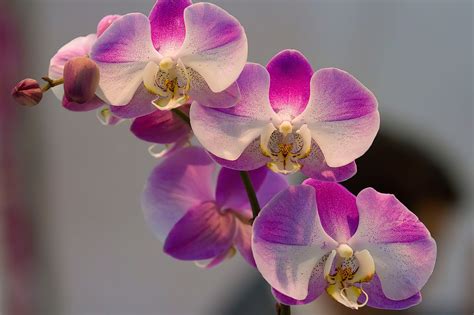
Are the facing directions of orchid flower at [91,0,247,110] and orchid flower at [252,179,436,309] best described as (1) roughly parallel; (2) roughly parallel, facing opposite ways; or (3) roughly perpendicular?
roughly parallel

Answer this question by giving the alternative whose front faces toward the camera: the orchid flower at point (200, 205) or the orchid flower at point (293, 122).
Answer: the orchid flower at point (293, 122)

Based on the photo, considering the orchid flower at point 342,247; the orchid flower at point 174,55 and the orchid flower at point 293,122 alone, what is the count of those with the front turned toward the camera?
3

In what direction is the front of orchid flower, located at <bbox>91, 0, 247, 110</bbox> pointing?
toward the camera

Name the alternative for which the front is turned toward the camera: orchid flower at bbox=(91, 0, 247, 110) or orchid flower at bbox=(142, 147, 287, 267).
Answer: orchid flower at bbox=(91, 0, 247, 110)

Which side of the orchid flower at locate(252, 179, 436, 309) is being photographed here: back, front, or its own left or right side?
front

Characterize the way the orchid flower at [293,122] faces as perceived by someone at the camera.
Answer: facing the viewer

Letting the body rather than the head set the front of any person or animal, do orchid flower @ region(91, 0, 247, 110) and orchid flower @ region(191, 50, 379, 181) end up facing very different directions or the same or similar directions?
same or similar directions

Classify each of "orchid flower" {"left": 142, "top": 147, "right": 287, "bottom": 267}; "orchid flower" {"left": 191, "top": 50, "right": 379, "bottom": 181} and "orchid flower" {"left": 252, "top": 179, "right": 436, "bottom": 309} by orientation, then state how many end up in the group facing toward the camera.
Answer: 2
